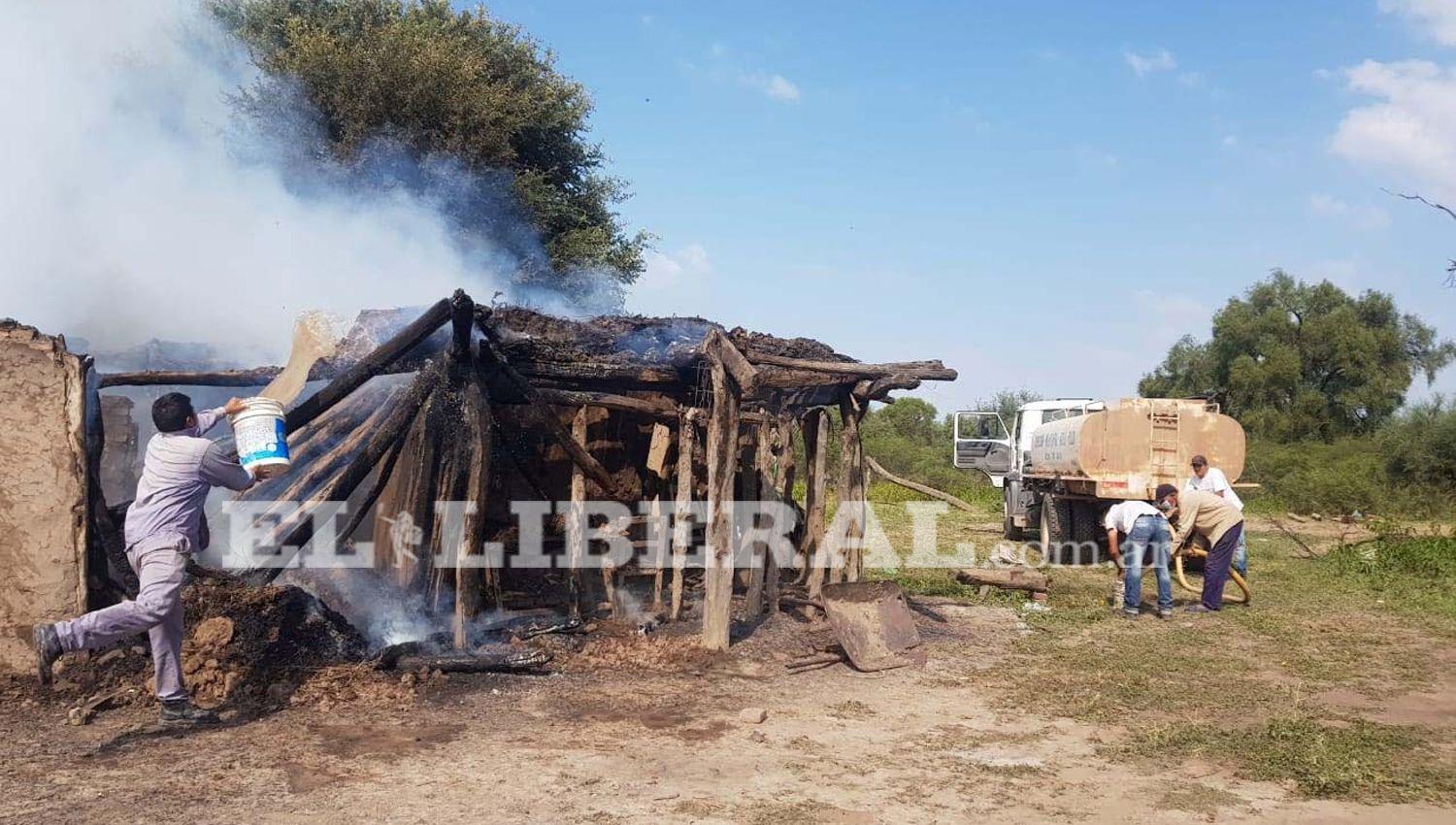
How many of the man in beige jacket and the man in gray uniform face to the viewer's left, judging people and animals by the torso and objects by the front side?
1

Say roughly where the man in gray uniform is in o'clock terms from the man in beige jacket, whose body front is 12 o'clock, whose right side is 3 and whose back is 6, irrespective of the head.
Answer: The man in gray uniform is roughly at 10 o'clock from the man in beige jacket.

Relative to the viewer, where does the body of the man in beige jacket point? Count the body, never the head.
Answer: to the viewer's left

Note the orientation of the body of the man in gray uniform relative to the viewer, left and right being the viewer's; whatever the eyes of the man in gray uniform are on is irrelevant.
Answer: facing away from the viewer and to the right of the viewer

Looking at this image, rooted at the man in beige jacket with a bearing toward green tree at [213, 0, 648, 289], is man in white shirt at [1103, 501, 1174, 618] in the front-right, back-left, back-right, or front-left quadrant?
front-left

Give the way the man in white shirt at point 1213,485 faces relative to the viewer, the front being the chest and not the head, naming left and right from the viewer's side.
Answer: facing the viewer and to the left of the viewer

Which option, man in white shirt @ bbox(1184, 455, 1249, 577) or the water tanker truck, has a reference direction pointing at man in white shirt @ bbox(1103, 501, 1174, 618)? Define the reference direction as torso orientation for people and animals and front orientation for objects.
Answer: man in white shirt @ bbox(1184, 455, 1249, 577)

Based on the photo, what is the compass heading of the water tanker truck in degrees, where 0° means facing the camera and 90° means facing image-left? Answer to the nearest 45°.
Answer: approximately 135°

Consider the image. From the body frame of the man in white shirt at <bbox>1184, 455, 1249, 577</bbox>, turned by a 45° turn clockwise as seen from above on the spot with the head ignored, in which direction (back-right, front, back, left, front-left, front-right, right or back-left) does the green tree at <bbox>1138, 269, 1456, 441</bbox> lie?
right

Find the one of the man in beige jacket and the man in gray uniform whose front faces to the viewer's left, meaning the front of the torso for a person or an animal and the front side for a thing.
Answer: the man in beige jacket

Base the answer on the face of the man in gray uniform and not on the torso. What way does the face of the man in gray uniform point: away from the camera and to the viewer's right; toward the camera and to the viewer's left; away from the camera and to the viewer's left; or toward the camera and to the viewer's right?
away from the camera and to the viewer's right

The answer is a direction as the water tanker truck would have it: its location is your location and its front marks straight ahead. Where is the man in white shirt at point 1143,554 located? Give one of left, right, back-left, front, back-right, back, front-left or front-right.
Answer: back-left

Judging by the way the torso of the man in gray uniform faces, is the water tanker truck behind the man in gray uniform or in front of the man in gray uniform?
in front

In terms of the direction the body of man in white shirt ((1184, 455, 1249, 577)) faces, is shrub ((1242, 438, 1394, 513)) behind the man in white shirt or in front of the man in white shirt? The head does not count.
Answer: behind
